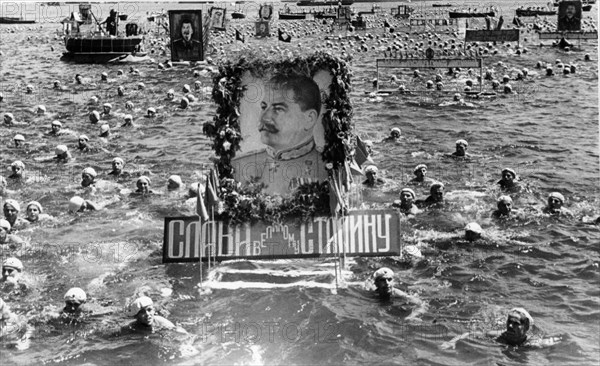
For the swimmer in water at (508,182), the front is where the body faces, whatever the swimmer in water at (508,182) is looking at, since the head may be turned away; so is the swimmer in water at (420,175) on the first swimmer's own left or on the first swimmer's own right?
on the first swimmer's own right

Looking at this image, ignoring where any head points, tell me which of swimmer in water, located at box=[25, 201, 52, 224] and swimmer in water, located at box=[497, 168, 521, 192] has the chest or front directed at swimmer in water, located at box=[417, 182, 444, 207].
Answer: swimmer in water, located at box=[497, 168, 521, 192]

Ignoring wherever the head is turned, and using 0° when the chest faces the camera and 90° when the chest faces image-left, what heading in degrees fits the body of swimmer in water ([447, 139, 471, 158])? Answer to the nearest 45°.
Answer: approximately 45°

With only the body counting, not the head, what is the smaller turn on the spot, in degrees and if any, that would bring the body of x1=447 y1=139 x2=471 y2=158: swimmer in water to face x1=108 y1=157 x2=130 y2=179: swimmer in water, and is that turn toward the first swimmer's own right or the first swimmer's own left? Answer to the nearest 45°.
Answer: approximately 45° to the first swimmer's own right

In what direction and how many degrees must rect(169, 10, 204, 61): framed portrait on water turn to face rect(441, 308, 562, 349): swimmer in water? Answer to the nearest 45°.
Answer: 0° — it already faces them

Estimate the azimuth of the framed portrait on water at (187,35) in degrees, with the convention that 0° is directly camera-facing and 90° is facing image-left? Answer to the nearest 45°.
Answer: approximately 0°
